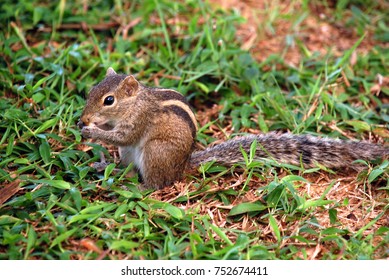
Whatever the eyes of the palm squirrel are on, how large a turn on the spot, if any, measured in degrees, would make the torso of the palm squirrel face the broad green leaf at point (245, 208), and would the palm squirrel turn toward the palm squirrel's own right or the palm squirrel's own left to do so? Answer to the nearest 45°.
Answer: approximately 135° to the palm squirrel's own left

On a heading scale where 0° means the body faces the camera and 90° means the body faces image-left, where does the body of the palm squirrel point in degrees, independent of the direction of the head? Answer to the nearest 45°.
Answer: approximately 90°

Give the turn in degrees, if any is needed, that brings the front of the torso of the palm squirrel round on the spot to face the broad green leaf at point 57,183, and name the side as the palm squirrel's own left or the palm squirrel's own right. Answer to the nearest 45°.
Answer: approximately 45° to the palm squirrel's own left
